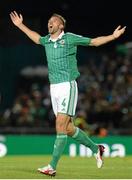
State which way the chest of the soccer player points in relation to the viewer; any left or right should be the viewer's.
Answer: facing the viewer and to the left of the viewer

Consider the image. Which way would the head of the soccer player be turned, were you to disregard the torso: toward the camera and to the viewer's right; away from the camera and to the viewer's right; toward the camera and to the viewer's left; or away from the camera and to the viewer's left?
toward the camera and to the viewer's left
